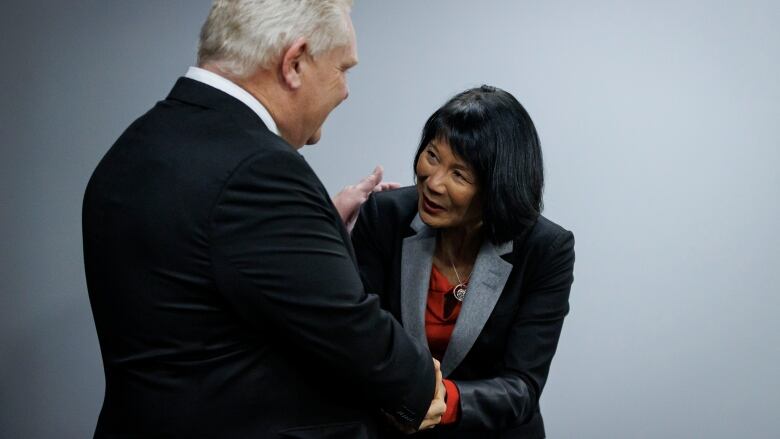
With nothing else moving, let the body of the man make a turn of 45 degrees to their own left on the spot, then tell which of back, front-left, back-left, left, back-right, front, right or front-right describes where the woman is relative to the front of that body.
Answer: front-right

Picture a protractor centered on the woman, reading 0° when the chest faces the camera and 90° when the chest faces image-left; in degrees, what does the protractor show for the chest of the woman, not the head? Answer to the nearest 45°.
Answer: approximately 45°

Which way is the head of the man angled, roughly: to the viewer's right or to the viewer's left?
to the viewer's right

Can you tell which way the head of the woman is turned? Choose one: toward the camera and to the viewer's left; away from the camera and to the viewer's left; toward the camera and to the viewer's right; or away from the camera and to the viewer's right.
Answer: toward the camera and to the viewer's left

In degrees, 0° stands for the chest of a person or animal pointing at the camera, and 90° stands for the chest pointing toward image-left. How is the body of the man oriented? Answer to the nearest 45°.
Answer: approximately 225°
